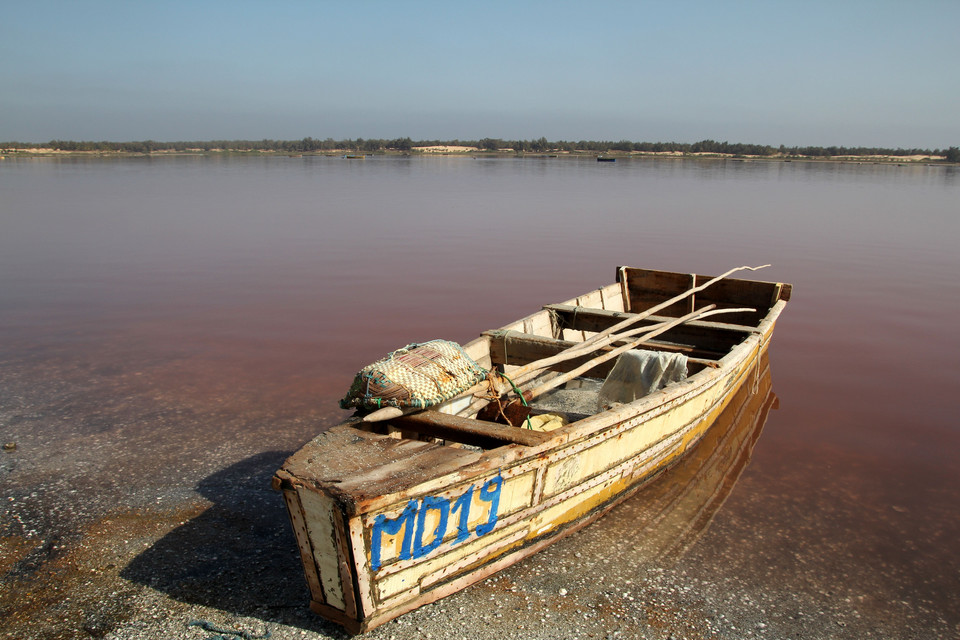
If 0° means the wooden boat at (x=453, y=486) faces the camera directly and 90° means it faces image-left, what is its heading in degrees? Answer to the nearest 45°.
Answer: approximately 45°
